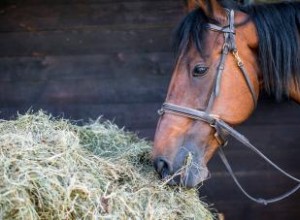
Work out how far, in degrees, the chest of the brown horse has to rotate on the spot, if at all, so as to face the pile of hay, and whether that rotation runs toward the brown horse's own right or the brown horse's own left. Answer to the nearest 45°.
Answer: approximately 45° to the brown horse's own left

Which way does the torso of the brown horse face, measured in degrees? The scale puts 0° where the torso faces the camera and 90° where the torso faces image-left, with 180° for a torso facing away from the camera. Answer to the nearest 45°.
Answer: approximately 90°
